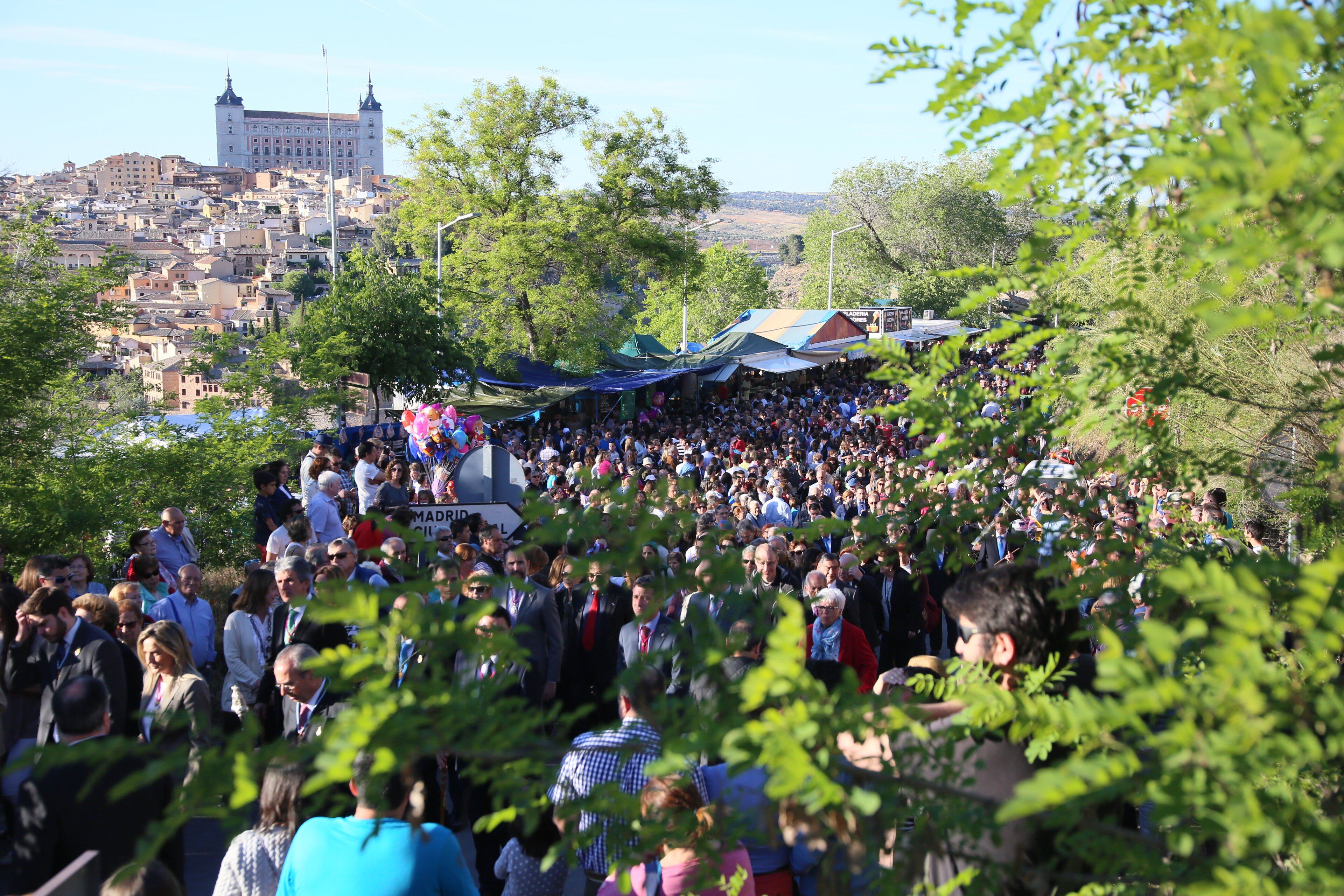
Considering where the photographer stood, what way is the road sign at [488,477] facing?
facing away from the viewer

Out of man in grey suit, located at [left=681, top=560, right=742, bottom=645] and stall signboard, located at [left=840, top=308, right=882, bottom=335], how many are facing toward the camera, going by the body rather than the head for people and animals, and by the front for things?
2

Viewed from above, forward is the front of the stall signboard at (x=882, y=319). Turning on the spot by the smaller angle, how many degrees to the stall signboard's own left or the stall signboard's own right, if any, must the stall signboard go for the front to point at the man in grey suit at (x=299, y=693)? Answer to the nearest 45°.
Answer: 0° — it already faces them

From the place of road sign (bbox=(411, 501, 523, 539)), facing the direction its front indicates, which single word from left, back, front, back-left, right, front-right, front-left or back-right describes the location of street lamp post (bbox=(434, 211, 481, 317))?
back
